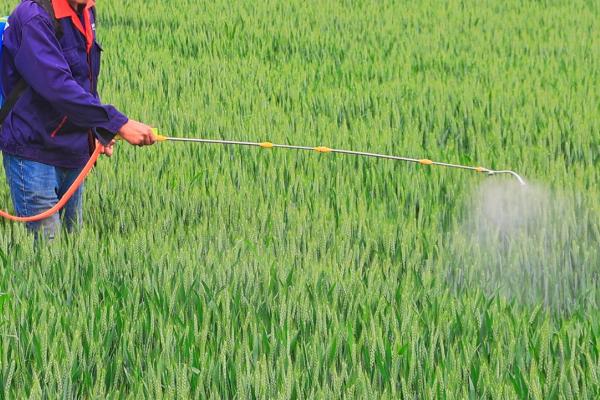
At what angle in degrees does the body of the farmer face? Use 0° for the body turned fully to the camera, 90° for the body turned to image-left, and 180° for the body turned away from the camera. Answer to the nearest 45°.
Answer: approximately 315°

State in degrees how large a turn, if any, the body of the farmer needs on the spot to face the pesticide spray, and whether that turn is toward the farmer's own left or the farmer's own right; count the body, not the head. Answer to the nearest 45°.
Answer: approximately 45° to the farmer's own left
